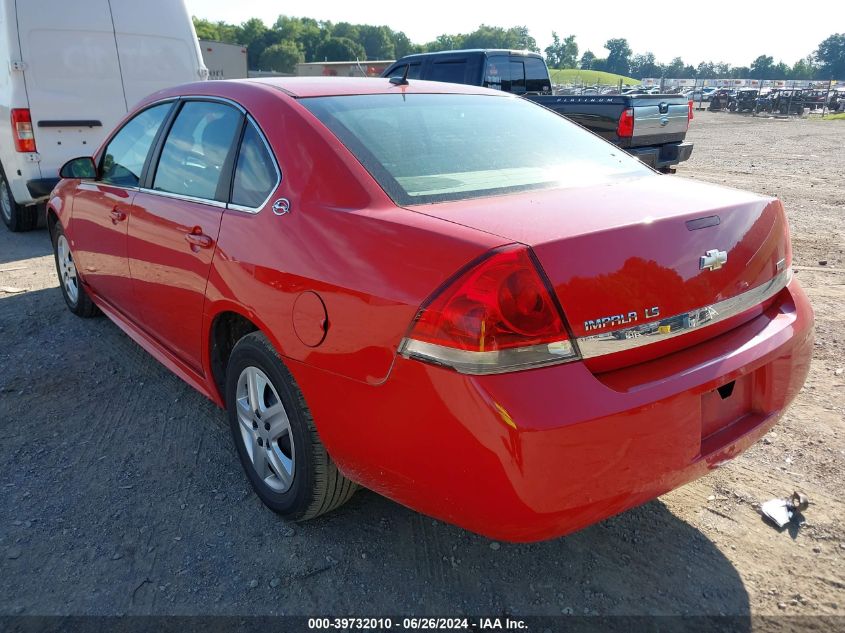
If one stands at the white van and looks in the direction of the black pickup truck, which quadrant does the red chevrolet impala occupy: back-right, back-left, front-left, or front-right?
front-right

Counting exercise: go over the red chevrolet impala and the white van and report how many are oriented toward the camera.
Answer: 0

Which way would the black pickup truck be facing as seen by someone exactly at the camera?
facing away from the viewer and to the left of the viewer

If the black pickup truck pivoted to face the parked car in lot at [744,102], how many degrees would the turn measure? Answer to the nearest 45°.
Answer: approximately 45° to its right

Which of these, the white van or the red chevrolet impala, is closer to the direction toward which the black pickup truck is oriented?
the white van

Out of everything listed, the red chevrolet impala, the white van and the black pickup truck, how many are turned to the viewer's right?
0

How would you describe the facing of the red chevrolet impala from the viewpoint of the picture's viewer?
facing away from the viewer and to the left of the viewer

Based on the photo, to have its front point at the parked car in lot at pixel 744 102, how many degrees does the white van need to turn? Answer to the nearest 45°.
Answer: approximately 90° to its right

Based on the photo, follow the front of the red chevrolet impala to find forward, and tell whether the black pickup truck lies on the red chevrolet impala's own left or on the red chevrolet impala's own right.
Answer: on the red chevrolet impala's own right

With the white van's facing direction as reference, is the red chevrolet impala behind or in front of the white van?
behind

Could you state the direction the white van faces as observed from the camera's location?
facing away from the viewer and to the left of the viewer

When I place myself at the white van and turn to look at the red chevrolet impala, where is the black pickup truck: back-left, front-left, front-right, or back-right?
front-left

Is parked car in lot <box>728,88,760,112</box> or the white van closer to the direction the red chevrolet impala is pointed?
the white van

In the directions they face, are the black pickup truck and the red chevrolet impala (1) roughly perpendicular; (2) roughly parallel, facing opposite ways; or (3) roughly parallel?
roughly parallel
